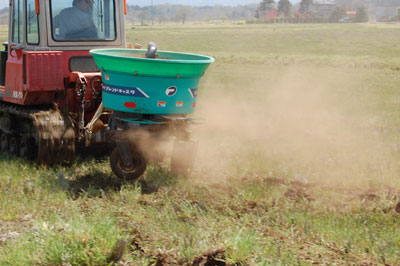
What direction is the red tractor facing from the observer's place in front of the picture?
facing away from the viewer and to the left of the viewer
